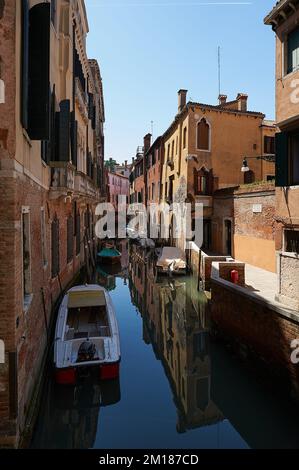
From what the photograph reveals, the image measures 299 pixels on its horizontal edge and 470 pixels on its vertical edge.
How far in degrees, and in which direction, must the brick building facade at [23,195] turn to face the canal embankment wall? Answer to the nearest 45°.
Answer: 0° — it already faces it

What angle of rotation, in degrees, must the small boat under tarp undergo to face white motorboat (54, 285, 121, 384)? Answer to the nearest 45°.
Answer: approximately 180°

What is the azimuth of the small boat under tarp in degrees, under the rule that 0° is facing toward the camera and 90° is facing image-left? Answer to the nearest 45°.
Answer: approximately 180°

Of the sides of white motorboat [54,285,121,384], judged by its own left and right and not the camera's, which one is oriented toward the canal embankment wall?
right

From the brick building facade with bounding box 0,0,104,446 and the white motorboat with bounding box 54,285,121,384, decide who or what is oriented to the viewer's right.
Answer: the brick building facade

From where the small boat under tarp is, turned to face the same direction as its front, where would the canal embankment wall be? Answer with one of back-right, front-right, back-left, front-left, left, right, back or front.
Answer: back

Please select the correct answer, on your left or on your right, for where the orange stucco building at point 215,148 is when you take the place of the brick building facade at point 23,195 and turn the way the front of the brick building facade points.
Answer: on your left

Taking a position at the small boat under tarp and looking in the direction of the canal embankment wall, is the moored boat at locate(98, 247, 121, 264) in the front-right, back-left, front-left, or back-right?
back-right

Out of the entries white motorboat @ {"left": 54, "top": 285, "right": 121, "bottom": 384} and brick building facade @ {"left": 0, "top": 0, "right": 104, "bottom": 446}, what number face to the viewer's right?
1

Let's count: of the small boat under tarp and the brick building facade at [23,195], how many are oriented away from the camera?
1

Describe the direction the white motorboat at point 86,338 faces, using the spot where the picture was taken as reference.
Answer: facing away from the viewer

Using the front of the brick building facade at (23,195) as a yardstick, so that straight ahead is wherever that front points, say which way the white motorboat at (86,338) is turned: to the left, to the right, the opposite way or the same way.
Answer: to the left

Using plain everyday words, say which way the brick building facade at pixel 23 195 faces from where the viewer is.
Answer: facing to the right of the viewer
